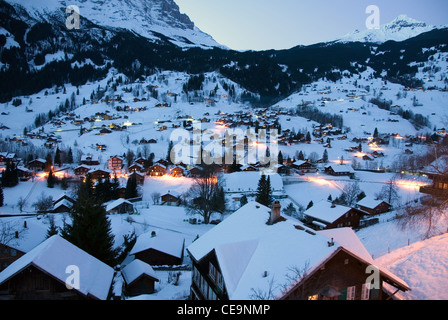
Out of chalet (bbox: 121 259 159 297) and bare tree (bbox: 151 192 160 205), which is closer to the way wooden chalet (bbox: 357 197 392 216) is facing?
the chalet

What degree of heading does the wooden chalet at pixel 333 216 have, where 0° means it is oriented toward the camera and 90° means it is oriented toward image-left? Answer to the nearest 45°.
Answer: approximately 315°

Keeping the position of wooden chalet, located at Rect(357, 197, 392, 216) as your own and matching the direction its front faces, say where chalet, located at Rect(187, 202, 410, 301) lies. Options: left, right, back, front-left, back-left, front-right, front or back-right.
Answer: front-right

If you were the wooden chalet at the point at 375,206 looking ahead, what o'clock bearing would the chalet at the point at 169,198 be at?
The chalet is roughly at 4 o'clock from the wooden chalet.

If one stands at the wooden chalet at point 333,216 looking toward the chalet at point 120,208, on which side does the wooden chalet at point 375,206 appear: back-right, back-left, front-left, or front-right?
back-right

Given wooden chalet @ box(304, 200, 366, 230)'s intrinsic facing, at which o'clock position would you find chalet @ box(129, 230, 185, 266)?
The chalet is roughly at 3 o'clock from the wooden chalet.

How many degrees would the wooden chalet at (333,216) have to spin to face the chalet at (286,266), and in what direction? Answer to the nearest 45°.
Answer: approximately 45° to its right

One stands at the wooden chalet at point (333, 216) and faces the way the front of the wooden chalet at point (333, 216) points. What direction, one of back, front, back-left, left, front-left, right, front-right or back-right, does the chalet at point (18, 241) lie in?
right

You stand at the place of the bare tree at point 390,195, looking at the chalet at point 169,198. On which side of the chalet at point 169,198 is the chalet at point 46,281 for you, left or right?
left

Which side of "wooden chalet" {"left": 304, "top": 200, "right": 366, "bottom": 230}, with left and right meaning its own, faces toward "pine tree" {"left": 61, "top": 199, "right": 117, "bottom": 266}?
right

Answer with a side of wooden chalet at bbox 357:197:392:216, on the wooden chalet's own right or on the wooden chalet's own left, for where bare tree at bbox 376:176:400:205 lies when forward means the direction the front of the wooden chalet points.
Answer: on the wooden chalet's own left

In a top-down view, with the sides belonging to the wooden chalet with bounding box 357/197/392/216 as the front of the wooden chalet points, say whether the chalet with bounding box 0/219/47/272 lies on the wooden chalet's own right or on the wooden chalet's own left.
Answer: on the wooden chalet's own right

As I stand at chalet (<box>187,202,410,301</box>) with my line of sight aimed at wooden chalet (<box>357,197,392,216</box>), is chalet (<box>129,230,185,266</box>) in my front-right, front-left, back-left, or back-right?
front-left

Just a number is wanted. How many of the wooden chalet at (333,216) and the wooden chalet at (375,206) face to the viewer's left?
0

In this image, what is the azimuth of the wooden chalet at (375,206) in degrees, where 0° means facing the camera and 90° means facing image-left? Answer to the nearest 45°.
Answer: approximately 315°

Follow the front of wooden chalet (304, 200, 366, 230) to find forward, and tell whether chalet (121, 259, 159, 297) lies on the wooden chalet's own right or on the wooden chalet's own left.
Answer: on the wooden chalet's own right
